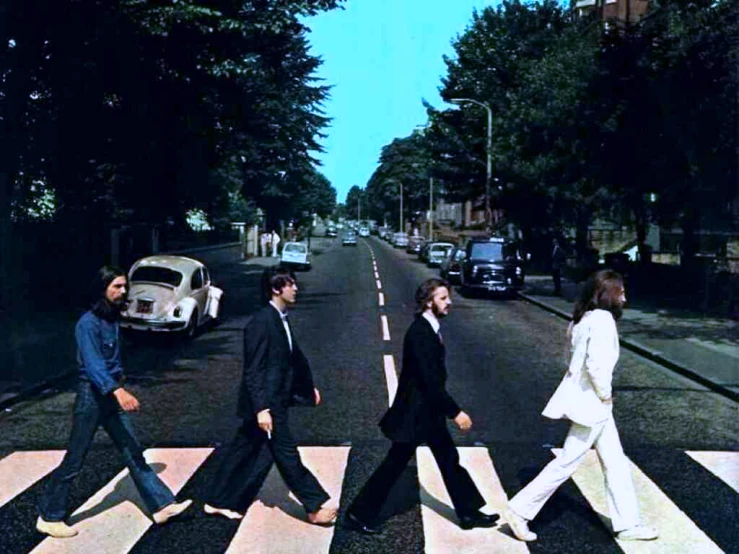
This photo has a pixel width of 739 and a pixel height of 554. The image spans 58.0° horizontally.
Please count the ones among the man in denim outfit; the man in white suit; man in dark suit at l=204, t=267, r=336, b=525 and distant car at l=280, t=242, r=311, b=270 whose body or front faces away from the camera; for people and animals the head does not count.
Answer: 1

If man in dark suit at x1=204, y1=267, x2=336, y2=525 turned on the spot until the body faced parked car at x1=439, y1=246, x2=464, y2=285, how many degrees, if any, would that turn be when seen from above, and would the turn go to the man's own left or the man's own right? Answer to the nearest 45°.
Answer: approximately 90° to the man's own left

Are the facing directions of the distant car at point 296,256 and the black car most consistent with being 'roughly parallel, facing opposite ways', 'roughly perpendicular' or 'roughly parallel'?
roughly parallel, facing opposite ways

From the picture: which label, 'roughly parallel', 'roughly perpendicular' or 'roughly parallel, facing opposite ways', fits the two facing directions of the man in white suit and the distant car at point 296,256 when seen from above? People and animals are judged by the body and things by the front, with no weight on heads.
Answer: roughly perpendicular

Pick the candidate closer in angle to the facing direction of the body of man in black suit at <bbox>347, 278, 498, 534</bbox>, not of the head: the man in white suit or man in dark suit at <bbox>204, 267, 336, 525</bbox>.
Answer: the man in white suit

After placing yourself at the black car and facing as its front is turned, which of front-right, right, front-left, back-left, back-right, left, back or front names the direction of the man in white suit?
front

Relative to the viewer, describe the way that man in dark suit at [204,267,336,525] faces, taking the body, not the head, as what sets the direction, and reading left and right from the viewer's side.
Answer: facing to the right of the viewer

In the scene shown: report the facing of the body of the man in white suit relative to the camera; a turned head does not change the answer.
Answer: to the viewer's right

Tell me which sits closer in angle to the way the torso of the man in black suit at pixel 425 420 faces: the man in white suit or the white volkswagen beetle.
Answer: the man in white suit

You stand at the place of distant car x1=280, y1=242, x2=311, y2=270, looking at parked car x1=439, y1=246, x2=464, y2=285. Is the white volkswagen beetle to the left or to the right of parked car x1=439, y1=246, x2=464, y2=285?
right

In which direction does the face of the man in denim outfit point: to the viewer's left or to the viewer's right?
to the viewer's right

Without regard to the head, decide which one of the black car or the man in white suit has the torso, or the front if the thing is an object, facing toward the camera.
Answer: the black car

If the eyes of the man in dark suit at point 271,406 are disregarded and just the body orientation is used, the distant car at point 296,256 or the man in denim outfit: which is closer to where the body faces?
the distant car

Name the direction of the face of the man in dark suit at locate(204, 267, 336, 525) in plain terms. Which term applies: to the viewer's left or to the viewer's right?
to the viewer's right

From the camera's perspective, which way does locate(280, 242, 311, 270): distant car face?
away from the camera

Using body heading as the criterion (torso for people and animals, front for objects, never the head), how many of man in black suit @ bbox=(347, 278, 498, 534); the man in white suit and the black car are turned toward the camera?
1

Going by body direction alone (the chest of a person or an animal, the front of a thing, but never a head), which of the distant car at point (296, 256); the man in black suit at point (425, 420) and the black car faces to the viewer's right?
the man in black suit

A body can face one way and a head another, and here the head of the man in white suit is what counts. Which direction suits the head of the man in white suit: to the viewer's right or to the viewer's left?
to the viewer's right

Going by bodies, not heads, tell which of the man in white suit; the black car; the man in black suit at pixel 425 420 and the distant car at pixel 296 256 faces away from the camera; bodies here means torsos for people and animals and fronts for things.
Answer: the distant car

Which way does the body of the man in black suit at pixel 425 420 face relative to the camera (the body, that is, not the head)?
to the viewer's right
